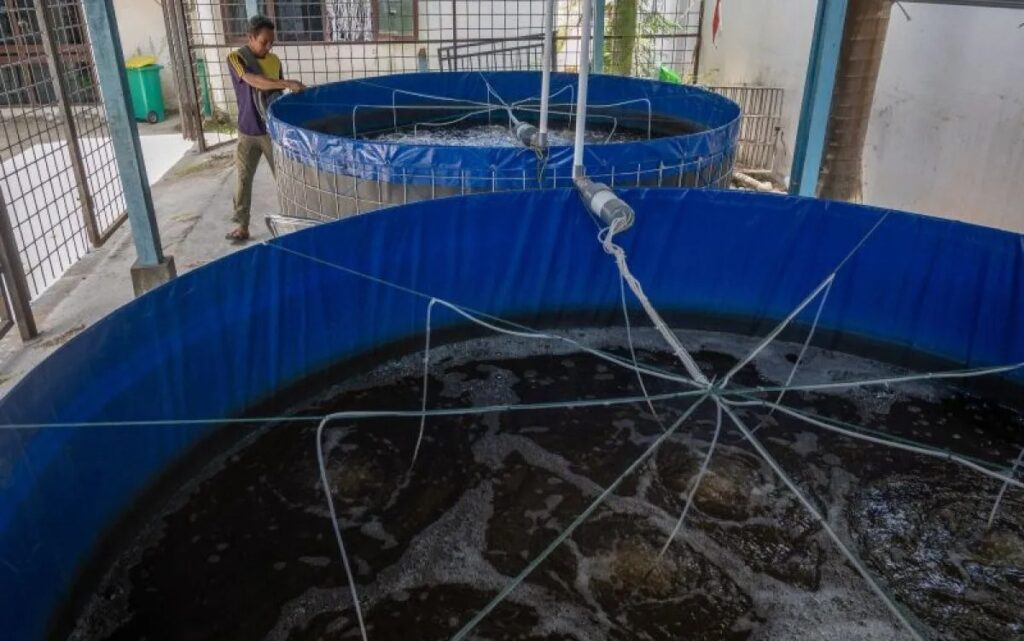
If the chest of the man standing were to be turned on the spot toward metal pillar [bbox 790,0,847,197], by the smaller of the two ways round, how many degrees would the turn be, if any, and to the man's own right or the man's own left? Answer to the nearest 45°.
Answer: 0° — they already face it

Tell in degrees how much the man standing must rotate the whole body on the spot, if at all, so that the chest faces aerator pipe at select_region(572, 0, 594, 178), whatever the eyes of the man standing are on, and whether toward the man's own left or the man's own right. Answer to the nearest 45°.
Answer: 0° — they already face it

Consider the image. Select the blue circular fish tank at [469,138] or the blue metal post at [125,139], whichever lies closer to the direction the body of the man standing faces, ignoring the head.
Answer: the blue circular fish tank

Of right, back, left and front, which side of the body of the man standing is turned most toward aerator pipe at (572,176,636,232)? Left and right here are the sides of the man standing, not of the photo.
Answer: front

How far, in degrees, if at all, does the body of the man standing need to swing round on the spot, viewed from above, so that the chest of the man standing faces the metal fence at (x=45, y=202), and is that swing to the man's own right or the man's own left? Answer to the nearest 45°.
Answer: approximately 135° to the man's own right

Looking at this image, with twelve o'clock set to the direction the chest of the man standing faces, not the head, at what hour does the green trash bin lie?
The green trash bin is roughly at 7 o'clock from the man standing.

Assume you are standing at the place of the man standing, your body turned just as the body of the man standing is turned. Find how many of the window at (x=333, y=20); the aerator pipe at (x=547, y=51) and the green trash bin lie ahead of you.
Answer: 1

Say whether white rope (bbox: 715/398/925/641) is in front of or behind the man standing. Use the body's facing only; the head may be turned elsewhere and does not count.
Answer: in front

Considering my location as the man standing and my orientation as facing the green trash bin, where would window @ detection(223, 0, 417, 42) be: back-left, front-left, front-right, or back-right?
front-right

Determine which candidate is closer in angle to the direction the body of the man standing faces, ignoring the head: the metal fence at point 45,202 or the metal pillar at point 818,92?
the metal pillar

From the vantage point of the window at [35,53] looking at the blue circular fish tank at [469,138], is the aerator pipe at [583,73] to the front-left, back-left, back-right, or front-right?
front-right

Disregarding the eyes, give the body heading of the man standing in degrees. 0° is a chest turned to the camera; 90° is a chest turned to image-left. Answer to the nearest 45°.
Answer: approximately 315°

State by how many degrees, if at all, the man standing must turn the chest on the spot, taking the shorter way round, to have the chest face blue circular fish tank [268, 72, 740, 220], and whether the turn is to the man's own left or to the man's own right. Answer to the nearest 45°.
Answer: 0° — they already face it

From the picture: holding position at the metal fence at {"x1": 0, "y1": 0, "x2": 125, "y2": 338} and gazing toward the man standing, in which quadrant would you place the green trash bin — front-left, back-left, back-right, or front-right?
front-left

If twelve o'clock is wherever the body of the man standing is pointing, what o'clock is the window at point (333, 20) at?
The window is roughly at 8 o'clock from the man standing.

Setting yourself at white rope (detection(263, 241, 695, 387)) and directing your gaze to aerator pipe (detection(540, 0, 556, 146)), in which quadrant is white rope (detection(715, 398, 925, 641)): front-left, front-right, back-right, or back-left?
back-right
